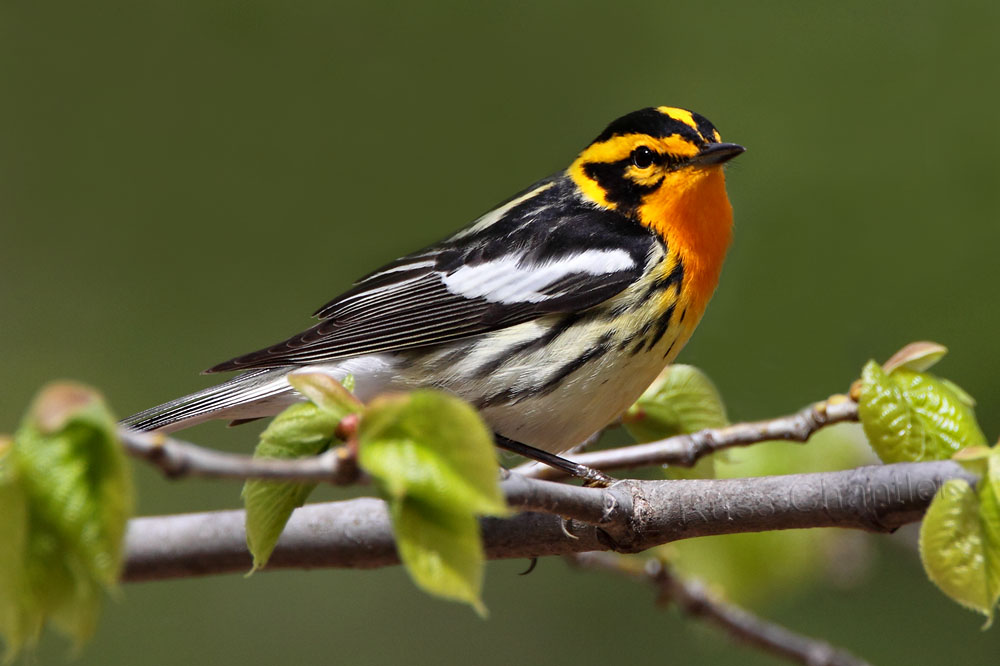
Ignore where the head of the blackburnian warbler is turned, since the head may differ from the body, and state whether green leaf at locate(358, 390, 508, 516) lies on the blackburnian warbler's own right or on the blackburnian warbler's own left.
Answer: on the blackburnian warbler's own right

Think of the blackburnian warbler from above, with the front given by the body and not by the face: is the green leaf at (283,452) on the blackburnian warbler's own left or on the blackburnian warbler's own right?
on the blackburnian warbler's own right

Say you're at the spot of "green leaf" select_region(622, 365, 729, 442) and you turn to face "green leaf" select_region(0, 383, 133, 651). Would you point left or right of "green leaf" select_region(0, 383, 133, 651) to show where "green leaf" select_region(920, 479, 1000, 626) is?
left

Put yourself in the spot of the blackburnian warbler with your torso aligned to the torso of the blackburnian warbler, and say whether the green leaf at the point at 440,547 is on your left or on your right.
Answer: on your right

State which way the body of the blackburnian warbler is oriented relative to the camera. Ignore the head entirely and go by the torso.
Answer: to the viewer's right
